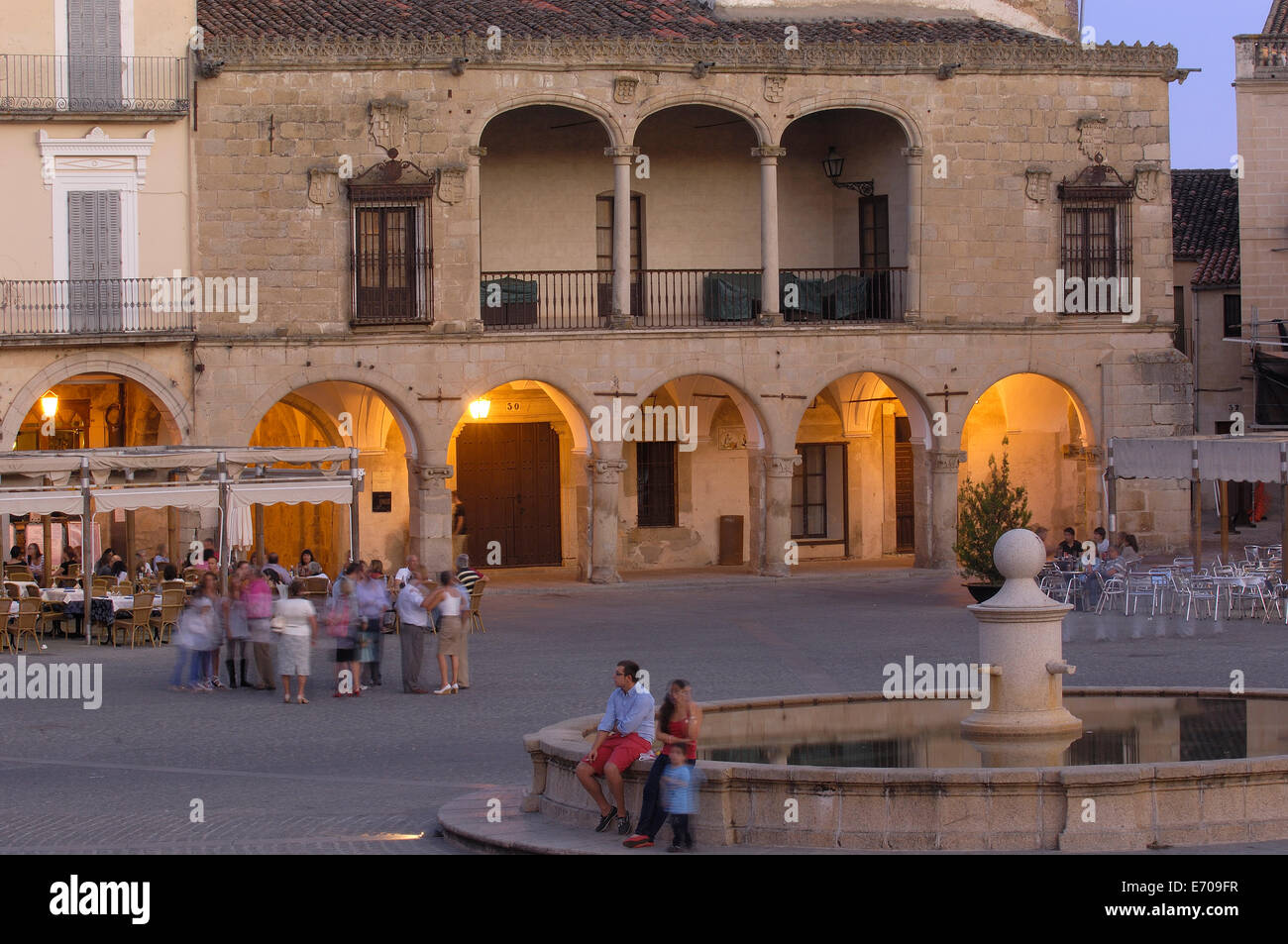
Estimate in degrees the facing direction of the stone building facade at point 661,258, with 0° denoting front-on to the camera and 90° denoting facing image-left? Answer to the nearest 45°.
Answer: approximately 0°

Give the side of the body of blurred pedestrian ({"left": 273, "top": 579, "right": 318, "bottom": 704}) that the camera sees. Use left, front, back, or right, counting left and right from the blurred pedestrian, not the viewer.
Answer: back

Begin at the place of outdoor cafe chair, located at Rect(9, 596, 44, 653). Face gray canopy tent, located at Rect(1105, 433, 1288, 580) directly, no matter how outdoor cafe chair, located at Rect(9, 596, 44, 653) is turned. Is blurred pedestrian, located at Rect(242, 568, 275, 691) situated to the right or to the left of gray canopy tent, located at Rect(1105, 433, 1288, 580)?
right

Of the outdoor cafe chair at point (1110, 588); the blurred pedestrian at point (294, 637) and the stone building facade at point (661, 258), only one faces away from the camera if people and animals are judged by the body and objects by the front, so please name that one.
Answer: the blurred pedestrian

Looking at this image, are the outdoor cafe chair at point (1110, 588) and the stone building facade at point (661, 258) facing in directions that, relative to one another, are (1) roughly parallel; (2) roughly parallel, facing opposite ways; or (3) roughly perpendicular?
roughly perpendicular

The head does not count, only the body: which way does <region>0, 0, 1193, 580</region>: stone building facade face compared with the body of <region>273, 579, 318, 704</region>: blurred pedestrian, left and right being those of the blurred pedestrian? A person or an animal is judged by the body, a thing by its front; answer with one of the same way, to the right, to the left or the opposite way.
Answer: the opposite way

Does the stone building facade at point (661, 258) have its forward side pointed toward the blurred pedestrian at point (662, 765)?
yes

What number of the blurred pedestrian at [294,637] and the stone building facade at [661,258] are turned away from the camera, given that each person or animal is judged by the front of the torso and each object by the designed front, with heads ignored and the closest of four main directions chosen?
1
